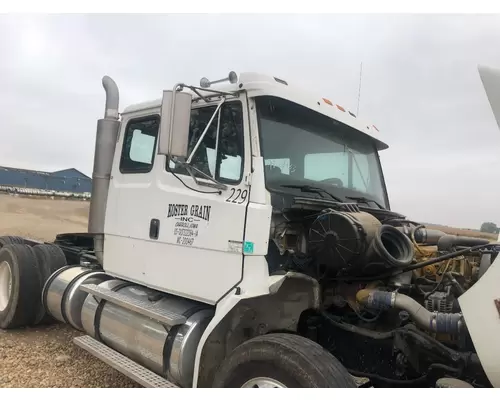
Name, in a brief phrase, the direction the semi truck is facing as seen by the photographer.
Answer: facing the viewer and to the right of the viewer

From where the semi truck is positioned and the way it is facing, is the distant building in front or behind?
behind
